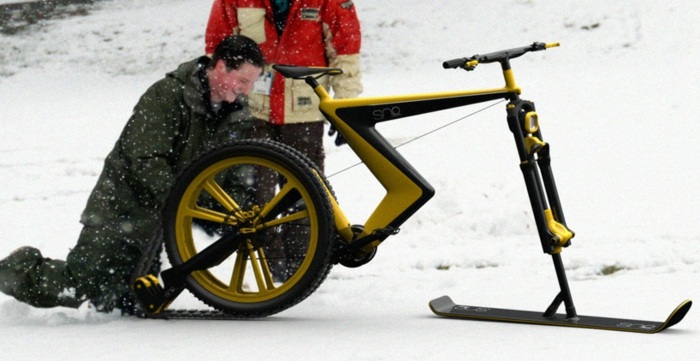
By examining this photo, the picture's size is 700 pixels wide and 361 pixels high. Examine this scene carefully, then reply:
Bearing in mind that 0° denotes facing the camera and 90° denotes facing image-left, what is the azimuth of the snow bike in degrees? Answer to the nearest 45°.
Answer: approximately 270°

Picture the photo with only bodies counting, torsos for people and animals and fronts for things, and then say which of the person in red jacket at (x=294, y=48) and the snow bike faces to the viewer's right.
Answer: the snow bike

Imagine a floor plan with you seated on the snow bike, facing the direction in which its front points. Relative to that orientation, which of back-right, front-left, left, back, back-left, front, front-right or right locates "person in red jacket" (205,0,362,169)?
left

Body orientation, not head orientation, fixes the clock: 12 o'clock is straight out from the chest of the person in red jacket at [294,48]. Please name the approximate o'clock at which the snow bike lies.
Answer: The snow bike is roughly at 12 o'clock from the person in red jacket.

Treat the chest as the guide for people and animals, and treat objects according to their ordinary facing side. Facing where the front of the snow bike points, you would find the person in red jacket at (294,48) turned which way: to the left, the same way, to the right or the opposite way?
to the right
